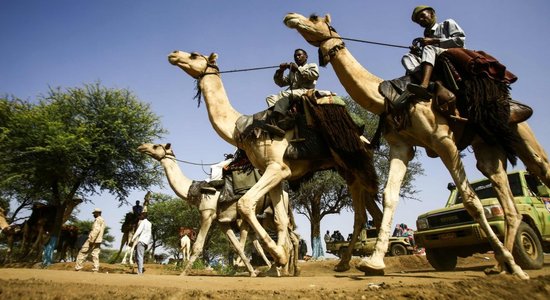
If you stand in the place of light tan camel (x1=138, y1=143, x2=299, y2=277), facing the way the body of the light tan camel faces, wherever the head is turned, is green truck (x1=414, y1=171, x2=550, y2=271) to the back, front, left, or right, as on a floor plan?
back

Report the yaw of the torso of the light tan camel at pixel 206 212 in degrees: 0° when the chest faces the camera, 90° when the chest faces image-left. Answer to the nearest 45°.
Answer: approximately 90°

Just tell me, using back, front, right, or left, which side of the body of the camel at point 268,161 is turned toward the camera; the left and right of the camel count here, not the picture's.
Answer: left

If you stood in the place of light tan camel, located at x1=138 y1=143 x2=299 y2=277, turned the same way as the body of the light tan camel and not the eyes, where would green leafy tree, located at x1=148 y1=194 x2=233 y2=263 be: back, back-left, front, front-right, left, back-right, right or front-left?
right

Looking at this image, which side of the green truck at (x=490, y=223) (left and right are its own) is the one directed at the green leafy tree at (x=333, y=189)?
right

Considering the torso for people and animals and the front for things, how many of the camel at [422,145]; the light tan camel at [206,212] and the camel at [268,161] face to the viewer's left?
3

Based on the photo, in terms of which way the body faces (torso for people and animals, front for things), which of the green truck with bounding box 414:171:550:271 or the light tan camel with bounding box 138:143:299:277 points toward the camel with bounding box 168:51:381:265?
the green truck

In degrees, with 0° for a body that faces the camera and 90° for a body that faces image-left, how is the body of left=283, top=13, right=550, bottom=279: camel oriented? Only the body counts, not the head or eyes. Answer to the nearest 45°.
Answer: approximately 90°

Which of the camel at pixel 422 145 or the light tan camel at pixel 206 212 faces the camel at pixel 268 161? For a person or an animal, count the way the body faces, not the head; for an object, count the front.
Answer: the camel at pixel 422 145

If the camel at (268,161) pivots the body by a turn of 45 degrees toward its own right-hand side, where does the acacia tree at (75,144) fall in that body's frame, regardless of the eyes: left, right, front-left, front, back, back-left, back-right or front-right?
front

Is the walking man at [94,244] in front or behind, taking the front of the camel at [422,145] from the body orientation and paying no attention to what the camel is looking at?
in front

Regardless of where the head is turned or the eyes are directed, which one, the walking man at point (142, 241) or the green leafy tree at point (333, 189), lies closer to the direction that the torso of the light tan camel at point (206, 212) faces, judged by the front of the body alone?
the walking man

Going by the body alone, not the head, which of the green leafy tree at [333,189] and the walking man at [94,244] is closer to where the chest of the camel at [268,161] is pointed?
the walking man

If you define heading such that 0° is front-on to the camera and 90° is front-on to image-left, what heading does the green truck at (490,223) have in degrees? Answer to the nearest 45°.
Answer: approximately 45°

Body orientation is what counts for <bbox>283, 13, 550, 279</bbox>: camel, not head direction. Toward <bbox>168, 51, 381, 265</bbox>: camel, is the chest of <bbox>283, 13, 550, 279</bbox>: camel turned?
yes

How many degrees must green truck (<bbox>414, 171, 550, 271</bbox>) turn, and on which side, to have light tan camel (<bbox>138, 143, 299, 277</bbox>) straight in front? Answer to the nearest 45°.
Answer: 0° — it already faces it

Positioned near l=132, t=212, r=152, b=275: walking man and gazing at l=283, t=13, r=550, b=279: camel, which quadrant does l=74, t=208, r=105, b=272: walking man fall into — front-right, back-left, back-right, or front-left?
back-right
